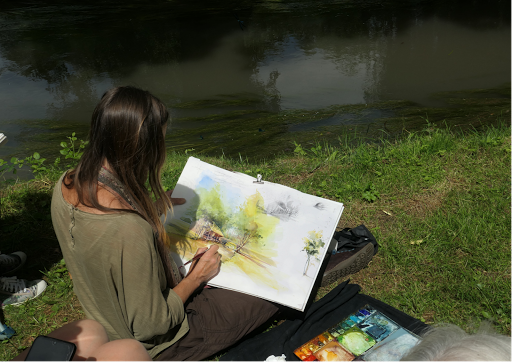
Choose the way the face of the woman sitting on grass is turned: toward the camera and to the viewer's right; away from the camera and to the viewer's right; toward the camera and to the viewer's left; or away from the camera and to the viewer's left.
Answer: away from the camera and to the viewer's right

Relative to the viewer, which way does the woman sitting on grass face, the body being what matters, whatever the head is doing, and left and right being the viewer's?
facing away from the viewer and to the right of the viewer

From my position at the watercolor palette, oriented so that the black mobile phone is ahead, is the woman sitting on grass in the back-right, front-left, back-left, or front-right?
front-right

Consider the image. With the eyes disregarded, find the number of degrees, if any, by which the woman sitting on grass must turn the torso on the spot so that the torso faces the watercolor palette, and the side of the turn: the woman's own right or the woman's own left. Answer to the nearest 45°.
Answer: approximately 45° to the woman's own right
